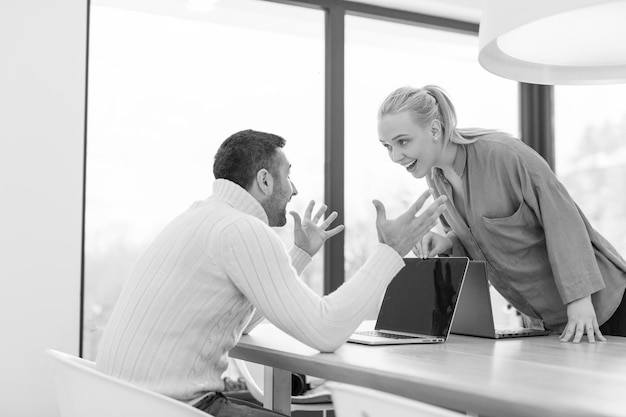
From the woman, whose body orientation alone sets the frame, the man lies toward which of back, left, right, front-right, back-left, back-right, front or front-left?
front

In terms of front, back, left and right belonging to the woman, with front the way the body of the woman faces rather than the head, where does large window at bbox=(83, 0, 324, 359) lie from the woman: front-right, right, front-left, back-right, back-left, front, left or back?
right

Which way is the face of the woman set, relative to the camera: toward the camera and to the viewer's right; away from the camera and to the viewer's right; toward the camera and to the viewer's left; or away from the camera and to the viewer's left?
toward the camera and to the viewer's left

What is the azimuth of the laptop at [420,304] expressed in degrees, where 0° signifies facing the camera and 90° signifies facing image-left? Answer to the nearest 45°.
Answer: approximately 45°

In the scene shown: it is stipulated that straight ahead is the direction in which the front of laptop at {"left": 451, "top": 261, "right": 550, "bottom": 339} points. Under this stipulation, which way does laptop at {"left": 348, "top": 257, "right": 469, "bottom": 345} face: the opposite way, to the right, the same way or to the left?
the opposite way

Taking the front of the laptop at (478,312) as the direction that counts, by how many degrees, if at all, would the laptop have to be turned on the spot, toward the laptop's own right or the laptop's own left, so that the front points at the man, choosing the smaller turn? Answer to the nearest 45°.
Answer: approximately 180°

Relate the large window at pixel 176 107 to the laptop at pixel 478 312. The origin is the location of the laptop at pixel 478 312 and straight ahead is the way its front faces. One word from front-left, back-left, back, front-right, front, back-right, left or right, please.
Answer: left

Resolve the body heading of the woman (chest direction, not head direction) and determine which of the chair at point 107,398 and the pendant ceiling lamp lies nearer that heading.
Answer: the chair

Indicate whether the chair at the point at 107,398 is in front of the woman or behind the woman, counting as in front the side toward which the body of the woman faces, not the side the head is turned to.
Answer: in front

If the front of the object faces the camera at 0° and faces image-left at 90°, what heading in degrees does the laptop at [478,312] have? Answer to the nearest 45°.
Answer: approximately 225°

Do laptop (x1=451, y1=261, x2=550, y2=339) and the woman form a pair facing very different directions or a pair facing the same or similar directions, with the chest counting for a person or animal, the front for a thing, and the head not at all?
very different directions

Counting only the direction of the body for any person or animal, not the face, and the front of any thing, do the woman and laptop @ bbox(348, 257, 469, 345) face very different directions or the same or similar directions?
same or similar directions

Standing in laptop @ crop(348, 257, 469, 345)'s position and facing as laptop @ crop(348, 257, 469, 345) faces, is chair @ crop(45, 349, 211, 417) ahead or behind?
ahead

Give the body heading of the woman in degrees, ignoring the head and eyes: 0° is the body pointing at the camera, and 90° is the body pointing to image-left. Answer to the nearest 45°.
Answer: approximately 45°
